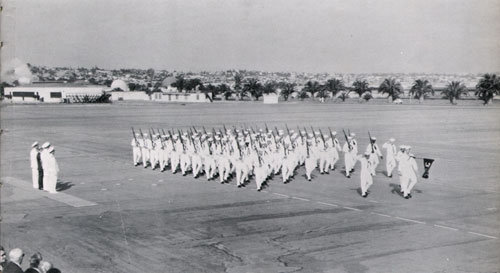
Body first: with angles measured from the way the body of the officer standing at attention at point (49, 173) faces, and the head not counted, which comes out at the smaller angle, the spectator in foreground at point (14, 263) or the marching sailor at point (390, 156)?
the marching sailor

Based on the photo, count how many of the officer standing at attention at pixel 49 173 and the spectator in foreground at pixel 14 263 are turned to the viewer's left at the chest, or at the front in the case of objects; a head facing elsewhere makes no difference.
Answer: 0

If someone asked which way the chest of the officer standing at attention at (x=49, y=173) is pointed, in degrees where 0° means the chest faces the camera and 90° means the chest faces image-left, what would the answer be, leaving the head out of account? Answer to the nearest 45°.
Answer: approximately 225°

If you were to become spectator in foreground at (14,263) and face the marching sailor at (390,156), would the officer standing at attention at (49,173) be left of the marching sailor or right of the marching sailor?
left

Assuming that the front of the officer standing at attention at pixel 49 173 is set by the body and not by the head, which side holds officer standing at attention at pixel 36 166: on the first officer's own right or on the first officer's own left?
on the first officer's own left

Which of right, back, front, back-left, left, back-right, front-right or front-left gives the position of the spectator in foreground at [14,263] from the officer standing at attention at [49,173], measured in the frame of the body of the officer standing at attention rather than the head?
back-right

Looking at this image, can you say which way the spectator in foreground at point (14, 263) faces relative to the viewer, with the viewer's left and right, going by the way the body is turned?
facing away from the viewer and to the right of the viewer
